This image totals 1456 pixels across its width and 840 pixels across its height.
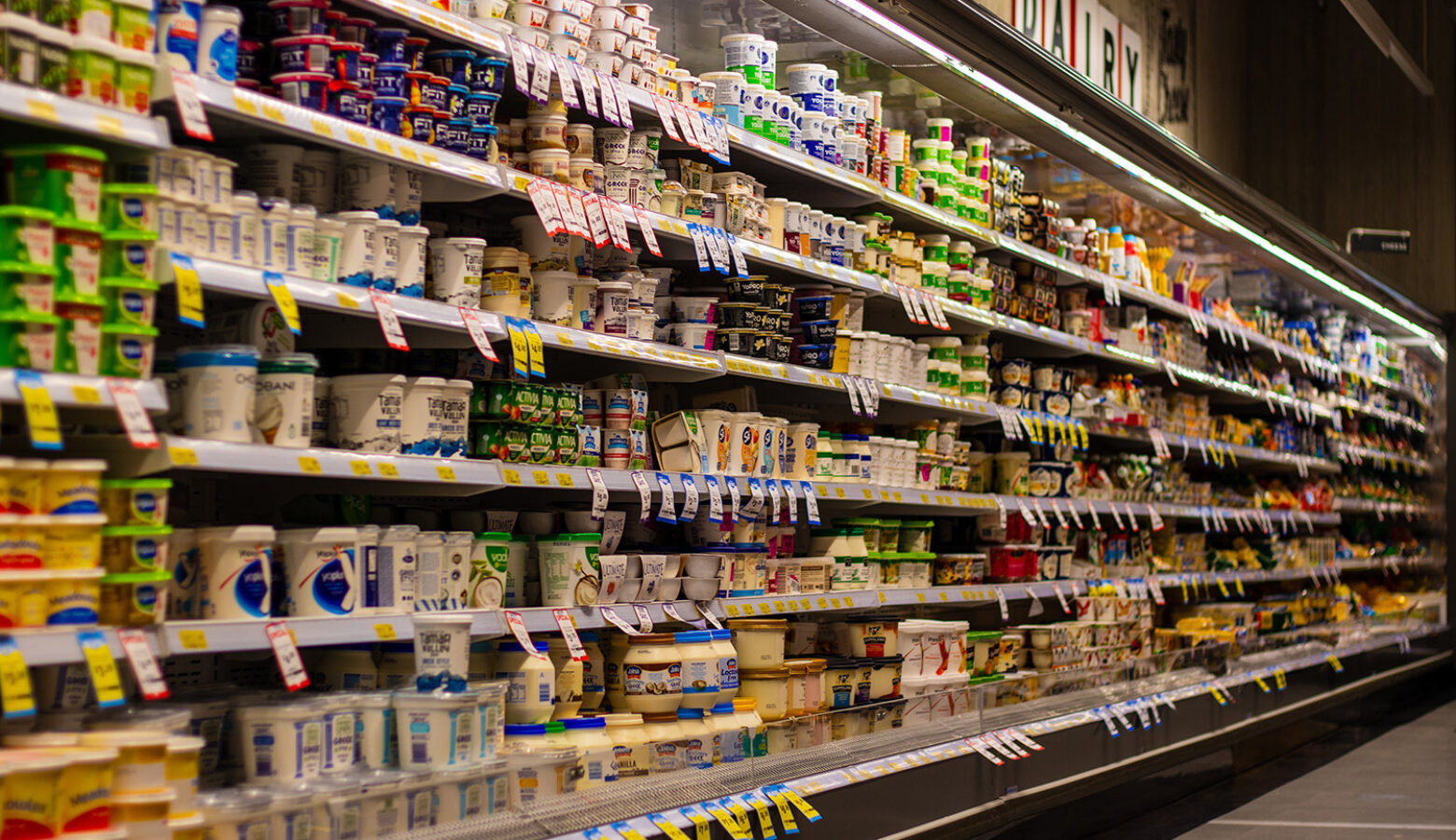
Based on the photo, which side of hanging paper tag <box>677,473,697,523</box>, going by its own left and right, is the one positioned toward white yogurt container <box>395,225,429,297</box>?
right

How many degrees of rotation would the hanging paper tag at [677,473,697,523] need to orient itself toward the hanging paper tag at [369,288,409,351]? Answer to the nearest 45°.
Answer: approximately 90° to its right

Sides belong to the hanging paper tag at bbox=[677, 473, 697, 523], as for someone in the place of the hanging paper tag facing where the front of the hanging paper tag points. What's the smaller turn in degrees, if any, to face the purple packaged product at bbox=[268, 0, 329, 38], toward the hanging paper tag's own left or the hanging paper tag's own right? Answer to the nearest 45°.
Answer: approximately 90° to the hanging paper tag's own right

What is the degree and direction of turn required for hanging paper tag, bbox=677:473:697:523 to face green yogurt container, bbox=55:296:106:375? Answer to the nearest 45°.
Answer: approximately 90° to its right

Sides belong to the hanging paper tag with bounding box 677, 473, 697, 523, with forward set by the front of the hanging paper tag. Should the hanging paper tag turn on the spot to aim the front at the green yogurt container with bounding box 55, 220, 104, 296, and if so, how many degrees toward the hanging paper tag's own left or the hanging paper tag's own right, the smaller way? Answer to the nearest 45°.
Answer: approximately 90° to the hanging paper tag's own right

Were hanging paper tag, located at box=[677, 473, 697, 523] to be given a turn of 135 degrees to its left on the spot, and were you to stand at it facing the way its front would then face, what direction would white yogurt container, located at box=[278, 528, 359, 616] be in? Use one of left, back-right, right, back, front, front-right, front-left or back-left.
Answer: back-left

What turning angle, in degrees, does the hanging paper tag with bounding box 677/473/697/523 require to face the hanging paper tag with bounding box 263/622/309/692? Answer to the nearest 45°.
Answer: approximately 90° to its right

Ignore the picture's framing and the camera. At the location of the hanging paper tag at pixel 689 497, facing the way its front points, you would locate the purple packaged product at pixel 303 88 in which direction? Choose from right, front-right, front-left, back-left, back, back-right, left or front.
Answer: right

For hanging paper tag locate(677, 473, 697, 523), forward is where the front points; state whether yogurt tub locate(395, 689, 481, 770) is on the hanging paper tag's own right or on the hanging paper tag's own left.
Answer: on the hanging paper tag's own right
